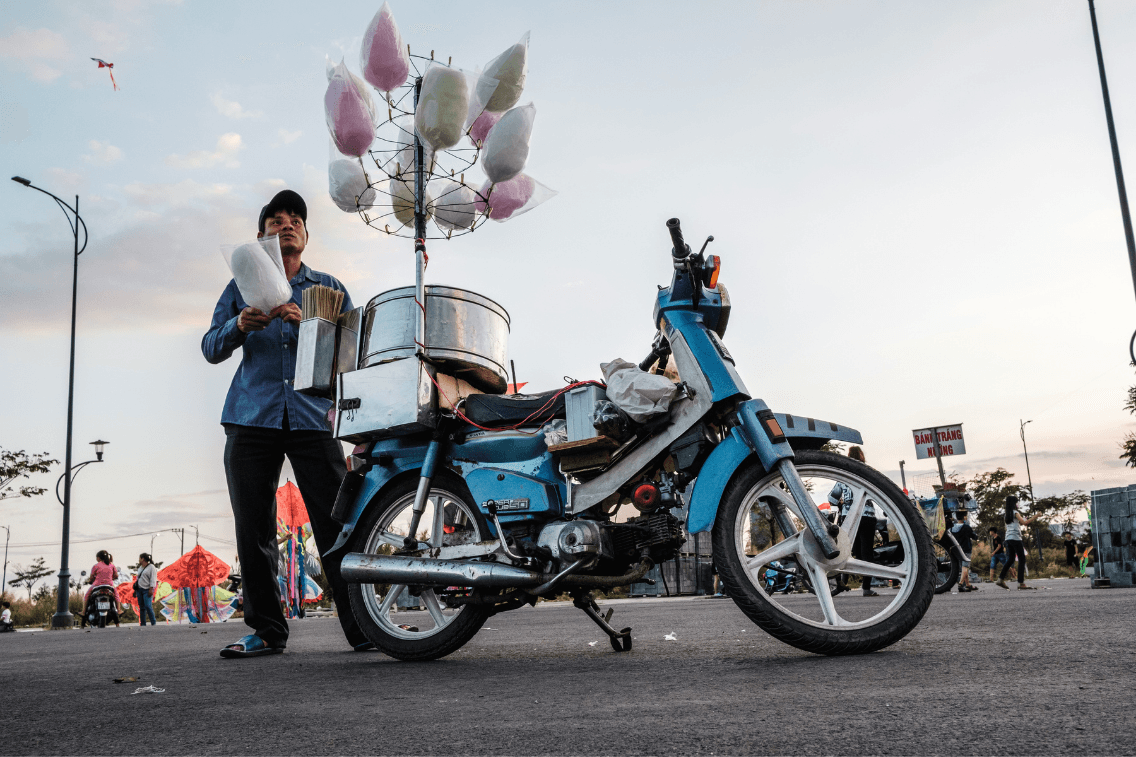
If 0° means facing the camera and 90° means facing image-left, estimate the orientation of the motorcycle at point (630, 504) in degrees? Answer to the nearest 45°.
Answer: approximately 270°

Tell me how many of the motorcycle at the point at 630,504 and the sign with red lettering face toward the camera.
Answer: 1

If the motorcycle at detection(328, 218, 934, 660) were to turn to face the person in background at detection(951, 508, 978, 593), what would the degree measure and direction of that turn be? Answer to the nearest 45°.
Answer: approximately 45° to its left

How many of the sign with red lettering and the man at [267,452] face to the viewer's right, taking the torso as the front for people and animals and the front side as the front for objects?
0

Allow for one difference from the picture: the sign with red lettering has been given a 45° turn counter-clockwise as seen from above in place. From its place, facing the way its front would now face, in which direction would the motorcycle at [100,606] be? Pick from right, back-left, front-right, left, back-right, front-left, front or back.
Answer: right

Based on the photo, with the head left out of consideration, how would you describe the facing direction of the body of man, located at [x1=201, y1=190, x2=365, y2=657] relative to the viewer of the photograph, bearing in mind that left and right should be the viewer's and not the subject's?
facing the viewer

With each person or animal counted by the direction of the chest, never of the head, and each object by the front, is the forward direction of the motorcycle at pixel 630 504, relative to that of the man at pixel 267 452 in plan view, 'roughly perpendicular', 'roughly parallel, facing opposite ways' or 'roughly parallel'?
roughly perpendicular

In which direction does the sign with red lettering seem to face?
toward the camera

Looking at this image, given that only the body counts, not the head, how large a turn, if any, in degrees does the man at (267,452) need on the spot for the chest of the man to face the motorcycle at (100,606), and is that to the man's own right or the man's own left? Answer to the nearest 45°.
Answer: approximately 180°

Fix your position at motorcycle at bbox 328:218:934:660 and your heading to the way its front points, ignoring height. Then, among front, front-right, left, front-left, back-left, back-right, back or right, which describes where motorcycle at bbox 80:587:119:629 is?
back-left

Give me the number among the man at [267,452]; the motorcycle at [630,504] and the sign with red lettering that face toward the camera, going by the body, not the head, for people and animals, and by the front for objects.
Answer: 2

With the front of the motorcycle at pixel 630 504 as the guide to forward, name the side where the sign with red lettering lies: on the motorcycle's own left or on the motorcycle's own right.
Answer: on the motorcycle's own left

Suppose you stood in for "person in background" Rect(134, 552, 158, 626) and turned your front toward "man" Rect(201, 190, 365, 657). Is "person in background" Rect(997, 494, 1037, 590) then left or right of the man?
left

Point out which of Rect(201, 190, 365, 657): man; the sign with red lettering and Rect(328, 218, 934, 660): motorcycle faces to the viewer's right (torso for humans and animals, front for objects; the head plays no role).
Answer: the motorcycle

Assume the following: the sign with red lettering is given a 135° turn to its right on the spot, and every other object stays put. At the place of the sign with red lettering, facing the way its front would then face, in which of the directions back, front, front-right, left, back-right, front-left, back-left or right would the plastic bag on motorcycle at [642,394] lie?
back-left

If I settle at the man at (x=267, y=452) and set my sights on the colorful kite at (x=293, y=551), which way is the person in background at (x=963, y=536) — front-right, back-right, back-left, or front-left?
front-right

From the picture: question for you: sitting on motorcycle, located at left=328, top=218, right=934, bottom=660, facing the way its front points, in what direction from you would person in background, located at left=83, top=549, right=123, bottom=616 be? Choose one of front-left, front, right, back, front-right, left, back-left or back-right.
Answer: back-left

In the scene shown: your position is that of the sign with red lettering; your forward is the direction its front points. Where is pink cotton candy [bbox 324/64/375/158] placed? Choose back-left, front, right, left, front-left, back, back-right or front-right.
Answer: front
